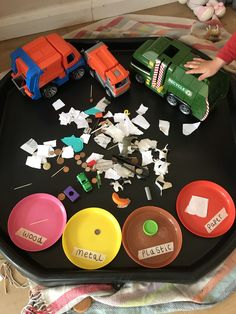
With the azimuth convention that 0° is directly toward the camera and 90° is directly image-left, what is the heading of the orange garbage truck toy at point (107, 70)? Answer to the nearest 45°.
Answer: approximately 315°

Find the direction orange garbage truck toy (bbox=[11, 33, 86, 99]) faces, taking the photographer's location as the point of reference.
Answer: facing away from the viewer and to the right of the viewer
